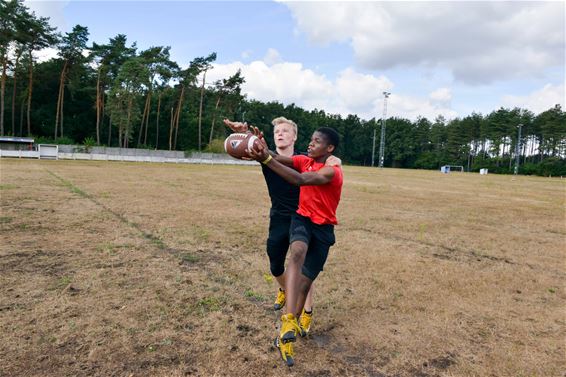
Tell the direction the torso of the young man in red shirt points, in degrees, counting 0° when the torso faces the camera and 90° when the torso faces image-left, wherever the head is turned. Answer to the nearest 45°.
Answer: approximately 45°

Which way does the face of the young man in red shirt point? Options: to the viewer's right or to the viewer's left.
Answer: to the viewer's left

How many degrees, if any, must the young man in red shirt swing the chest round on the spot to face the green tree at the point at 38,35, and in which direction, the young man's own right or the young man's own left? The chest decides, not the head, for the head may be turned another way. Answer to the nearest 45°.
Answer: approximately 90° to the young man's own right
